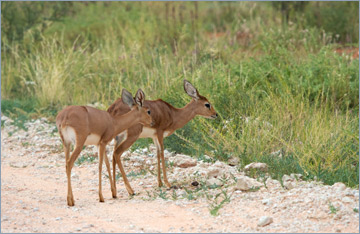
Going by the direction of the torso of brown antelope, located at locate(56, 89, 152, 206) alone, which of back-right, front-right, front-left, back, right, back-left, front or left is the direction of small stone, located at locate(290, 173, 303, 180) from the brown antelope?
front-right

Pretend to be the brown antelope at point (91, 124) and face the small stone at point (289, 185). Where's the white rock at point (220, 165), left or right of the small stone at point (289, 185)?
left

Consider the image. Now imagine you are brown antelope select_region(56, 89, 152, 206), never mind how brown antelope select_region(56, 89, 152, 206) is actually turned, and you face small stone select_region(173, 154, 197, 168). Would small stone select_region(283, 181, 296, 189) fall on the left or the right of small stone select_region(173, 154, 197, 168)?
right

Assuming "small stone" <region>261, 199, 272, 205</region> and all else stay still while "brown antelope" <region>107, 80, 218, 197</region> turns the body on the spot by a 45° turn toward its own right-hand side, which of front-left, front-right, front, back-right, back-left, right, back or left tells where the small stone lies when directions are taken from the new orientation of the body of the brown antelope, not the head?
front

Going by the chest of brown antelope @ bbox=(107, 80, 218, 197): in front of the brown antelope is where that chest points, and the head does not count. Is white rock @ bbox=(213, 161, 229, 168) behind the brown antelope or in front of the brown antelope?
in front

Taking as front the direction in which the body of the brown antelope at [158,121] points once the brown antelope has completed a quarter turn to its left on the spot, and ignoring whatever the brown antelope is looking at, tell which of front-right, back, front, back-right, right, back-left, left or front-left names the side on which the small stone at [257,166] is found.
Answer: right

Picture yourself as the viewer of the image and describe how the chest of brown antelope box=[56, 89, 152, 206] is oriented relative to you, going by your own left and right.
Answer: facing away from the viewer and to the right of the viewer

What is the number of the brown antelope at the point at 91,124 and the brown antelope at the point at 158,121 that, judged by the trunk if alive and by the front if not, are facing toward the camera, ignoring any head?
0

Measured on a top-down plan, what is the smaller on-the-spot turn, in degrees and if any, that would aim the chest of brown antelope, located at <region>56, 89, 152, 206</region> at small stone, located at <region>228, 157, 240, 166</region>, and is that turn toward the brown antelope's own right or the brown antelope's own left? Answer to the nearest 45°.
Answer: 0° — it already faces it

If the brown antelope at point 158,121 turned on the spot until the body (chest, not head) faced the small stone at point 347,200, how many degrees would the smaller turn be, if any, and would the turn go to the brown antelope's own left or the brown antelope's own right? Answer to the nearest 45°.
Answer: approximately 45° to the brown antelope's own right

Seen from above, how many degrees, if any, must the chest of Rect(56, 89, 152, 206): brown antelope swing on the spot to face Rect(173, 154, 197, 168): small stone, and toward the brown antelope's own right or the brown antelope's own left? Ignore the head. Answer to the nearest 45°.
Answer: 0° — it already faces it

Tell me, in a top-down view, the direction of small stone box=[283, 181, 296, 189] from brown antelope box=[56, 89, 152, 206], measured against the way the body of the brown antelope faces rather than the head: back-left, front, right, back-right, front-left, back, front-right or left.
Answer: front-right

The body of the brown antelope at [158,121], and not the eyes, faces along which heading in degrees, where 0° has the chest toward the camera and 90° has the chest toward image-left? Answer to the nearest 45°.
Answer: approximately 270°
